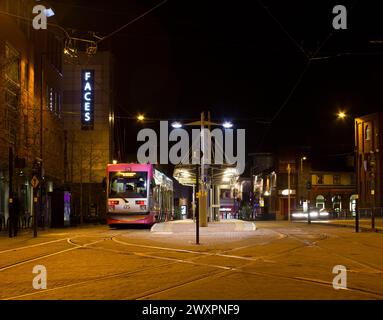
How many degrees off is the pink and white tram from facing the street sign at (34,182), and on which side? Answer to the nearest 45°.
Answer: approximately 45° to its right

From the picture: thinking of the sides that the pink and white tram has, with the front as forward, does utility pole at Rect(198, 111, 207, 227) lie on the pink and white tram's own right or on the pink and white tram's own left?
on the pink and white tram's own left

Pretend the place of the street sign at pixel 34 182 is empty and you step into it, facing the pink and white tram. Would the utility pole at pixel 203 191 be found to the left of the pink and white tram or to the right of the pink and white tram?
right
